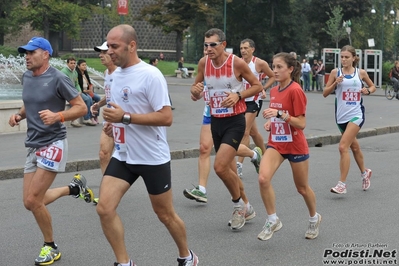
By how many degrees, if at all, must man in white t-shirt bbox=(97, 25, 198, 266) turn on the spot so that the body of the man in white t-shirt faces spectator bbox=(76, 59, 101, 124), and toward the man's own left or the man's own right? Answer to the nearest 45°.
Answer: approximately 135° to the man's own right

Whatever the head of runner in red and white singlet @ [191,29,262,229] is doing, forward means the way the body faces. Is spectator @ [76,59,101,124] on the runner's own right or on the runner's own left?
on the runner's own right

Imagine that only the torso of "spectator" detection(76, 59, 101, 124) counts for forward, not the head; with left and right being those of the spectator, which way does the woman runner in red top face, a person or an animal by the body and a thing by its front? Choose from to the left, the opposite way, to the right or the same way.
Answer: to the right

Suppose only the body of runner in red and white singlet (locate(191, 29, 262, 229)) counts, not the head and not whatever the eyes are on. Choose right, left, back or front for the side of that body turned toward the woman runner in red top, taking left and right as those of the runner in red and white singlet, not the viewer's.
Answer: left

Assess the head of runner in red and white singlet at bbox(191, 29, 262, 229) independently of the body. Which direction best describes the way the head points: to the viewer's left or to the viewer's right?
to the viewer's left

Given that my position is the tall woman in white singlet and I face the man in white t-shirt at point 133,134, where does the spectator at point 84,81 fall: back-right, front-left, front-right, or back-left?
back-right

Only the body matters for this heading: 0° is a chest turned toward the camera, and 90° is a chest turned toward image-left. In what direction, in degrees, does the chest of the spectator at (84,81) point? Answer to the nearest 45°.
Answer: approximately 315°
